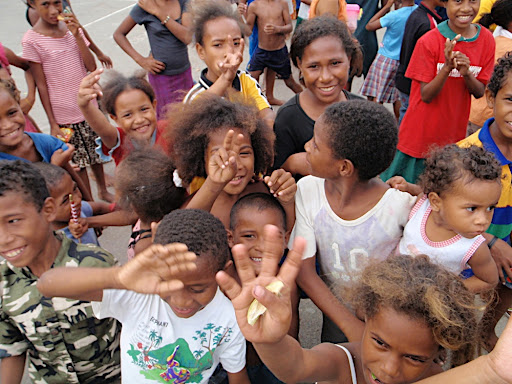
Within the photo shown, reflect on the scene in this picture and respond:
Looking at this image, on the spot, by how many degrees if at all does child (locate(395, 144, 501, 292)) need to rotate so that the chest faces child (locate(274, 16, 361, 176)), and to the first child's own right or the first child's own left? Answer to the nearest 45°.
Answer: approximately 180°

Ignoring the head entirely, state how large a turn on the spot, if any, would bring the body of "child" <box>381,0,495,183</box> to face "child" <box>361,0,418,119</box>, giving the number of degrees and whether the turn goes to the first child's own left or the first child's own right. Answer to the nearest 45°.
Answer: approximately 180°

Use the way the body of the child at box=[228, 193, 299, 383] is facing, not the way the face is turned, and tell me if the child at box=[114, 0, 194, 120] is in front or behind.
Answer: behind

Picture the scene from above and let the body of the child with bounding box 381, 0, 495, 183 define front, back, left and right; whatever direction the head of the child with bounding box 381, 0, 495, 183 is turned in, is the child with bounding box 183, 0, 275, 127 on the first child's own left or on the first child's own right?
on the first child's own right

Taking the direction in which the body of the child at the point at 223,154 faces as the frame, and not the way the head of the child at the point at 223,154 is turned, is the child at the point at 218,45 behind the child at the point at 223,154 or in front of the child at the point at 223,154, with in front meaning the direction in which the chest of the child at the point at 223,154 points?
behind

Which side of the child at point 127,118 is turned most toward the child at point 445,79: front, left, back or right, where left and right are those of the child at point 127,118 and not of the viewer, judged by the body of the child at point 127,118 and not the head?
left

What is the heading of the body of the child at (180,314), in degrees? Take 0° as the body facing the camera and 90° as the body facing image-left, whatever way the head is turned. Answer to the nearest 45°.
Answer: approximately 0°
